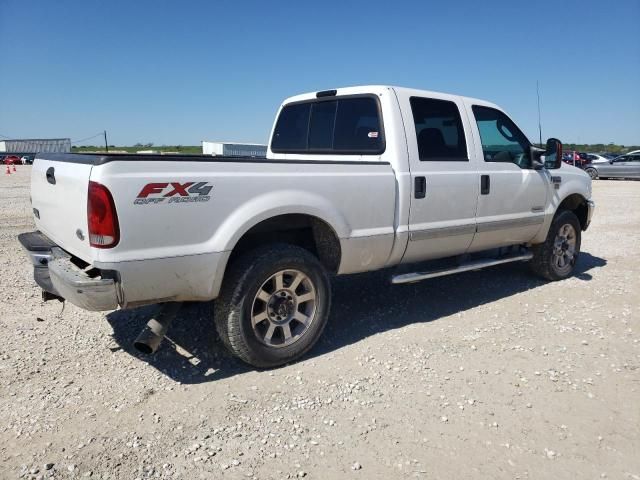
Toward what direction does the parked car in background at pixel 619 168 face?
to the viewer's left

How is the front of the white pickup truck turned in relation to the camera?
facing away from the viewer and to the right of the viewer

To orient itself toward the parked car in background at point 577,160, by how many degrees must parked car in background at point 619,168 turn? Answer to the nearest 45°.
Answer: approximately 45° to its right

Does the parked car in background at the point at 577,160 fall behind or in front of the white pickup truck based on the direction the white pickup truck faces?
in front

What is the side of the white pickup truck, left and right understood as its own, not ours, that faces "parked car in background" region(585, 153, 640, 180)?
front

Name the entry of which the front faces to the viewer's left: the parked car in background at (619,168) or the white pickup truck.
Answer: the parked car in background

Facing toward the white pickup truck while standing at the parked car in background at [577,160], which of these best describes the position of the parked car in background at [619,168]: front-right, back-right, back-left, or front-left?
front-left

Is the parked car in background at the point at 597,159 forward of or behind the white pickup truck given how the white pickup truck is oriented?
forward

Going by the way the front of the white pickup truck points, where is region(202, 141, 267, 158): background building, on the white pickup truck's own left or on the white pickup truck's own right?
on the white pickup truck's own left

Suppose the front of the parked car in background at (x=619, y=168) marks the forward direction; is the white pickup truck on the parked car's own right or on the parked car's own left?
on the parked car's own left
